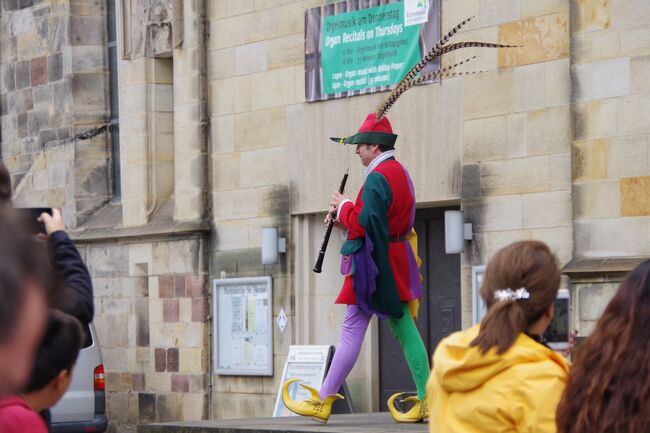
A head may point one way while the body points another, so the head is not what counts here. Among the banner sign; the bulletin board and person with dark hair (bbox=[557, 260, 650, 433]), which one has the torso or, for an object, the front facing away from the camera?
the person with dark hair

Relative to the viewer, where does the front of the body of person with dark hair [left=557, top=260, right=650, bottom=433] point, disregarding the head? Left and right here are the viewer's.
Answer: facing away from the viewer

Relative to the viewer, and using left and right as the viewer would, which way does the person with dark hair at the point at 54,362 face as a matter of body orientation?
facing away from the viewer and to the right of the viewer

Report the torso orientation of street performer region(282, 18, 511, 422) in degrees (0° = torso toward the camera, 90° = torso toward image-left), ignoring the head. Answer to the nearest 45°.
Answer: approximately 90°

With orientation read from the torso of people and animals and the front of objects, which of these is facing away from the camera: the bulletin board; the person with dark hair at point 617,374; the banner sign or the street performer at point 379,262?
the person with dark hair

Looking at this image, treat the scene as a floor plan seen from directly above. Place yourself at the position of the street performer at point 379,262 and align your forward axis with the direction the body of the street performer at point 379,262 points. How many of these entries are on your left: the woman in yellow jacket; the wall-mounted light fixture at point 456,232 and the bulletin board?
1

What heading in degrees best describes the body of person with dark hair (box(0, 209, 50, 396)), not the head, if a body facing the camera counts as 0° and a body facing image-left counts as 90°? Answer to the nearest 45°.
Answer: approximately 225°

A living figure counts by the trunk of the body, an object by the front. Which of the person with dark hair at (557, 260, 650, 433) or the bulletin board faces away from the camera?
the person with dark hair

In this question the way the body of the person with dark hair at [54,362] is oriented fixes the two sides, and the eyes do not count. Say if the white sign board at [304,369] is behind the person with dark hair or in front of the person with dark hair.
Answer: in front

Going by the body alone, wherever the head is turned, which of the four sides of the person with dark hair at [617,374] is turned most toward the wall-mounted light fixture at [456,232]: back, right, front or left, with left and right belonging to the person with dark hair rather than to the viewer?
front

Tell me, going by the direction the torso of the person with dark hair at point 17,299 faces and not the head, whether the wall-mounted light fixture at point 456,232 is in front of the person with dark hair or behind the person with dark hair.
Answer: in front
